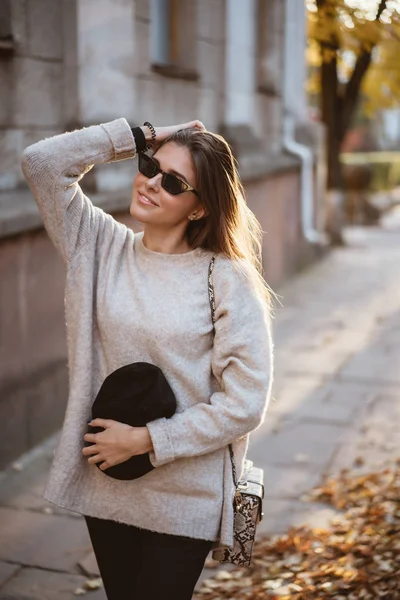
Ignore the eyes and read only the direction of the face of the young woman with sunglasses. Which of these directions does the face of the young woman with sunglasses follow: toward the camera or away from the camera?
toward the camera

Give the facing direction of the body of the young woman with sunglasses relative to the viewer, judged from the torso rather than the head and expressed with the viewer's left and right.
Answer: facing the viewer and to the left of the viewer
